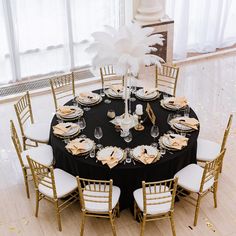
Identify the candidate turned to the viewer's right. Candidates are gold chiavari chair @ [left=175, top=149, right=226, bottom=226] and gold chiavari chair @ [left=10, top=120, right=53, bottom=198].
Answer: gold chiavari chair @ [left=10, top=120, right=53, bottom=198]

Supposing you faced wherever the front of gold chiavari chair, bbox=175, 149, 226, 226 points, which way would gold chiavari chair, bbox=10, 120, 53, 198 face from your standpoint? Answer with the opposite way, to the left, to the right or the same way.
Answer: to the right

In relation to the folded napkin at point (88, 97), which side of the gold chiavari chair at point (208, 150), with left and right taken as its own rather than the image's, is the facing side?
front

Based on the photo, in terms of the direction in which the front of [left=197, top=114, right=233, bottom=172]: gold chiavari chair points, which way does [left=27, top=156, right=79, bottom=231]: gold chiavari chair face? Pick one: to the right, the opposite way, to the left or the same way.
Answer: to the right

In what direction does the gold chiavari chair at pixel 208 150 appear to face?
to the viewer's left

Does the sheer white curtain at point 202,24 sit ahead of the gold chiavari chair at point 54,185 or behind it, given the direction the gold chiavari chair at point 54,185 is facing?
ahead

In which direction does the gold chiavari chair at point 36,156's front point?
to the viewer's right

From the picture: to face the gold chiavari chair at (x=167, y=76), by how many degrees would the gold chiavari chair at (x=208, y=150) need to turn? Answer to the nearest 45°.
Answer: approximately 45° to its right

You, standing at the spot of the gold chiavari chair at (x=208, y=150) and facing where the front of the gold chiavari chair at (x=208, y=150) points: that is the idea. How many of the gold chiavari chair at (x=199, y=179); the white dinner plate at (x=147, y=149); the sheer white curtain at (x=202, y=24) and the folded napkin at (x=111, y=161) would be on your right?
1

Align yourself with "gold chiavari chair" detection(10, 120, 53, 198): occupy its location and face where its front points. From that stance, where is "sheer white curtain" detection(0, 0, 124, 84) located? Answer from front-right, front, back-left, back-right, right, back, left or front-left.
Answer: left

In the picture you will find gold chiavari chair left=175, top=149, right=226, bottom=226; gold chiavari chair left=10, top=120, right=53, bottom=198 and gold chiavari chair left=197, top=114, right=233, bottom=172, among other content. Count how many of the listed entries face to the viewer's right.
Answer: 1

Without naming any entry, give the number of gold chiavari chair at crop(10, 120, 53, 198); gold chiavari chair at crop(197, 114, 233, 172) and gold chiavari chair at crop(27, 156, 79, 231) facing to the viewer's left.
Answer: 1

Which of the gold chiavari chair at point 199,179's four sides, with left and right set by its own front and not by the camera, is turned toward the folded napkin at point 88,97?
front

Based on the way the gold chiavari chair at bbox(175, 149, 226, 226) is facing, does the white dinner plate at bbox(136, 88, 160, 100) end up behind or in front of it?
in front

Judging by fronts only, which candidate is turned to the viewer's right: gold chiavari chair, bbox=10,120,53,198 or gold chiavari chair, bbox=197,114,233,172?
gold chiavari chair, bbox=10,120,53,198

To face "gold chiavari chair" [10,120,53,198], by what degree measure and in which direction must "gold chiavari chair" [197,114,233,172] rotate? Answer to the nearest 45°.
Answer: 0° — it already faces it

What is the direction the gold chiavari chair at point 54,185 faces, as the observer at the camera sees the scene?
facing away from the viewer and to the right of the viewer

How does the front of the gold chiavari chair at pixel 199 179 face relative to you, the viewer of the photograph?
facing away from the viewer and to the left of the viewer
